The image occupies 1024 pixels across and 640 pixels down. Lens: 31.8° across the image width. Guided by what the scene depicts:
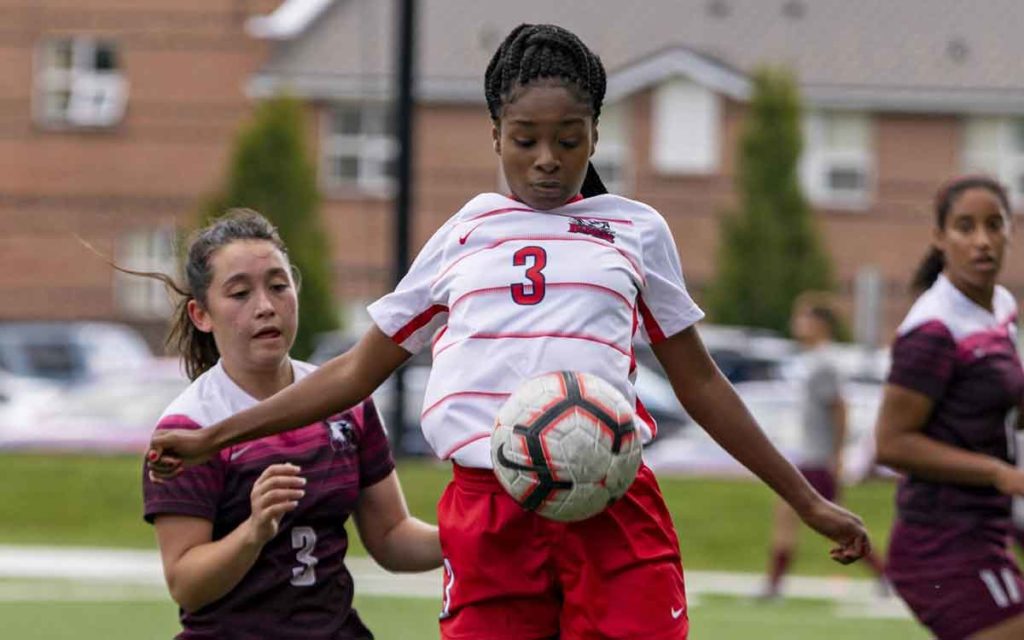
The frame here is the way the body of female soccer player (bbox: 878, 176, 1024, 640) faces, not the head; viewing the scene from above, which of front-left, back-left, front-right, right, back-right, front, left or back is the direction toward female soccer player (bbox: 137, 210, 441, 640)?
right

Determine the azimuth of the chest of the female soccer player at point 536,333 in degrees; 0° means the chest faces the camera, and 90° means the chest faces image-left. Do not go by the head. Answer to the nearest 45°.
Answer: approximately 0°

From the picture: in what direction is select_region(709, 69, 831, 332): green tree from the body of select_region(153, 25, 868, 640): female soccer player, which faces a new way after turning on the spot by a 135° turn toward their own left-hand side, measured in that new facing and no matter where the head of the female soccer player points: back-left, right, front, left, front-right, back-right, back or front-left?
front-left

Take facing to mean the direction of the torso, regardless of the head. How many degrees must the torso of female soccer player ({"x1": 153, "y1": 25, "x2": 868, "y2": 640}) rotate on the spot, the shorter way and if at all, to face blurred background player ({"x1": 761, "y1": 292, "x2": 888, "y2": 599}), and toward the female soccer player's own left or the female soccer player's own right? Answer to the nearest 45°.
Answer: approximately 180°

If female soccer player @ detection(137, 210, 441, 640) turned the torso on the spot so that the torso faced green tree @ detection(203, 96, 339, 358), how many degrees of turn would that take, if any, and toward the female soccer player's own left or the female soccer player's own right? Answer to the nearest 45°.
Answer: approximately 135° to the female soccer player's own left

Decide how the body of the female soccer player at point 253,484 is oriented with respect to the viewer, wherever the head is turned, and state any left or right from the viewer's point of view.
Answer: facing the viewer and to the right of the viewer

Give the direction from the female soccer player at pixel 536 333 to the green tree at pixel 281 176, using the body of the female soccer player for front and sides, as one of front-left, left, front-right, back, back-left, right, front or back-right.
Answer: back

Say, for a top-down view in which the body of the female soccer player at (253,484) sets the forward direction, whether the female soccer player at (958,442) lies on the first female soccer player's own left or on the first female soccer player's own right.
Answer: on the first female soccer player's own left

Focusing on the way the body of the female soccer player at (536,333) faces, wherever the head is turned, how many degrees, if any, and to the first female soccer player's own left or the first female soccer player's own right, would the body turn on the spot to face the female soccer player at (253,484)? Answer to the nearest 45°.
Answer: approximately 135° to the first female soccer player's own right

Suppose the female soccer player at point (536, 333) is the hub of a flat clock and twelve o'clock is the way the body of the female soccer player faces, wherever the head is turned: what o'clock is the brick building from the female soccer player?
The brick building is roughly at 6 o'clock from the female soccer player.
